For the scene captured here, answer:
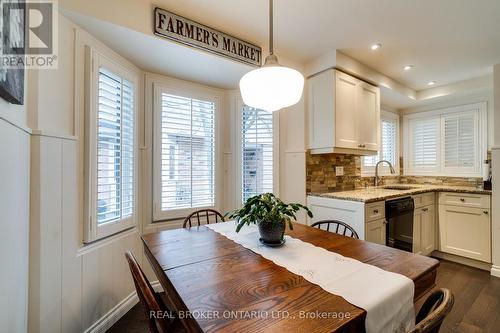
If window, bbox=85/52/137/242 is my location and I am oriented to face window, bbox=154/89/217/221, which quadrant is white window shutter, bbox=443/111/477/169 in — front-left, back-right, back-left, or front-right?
front-right

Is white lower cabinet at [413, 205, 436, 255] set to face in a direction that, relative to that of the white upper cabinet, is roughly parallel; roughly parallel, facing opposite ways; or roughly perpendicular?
roughly parallel

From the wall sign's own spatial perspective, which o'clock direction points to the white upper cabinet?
The white upper cabinet is roughly at 10 o'clock from the wall sign.

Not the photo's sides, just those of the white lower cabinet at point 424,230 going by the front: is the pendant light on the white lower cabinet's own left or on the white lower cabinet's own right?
on the white lower cabinet's own right

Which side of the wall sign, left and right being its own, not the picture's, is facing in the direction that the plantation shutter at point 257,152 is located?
left

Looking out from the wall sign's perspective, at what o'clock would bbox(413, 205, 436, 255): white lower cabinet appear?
The white lower cabinet is roughly at 10 o'clock from the wall sign.

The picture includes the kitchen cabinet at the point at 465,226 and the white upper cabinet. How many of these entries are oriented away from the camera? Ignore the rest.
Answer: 0

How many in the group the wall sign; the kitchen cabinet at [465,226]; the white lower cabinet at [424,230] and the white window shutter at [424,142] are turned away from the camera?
0

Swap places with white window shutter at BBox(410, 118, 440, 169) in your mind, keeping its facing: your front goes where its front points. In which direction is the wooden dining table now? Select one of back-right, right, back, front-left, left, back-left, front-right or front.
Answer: front

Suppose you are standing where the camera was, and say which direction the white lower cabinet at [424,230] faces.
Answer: facing the viewer and to the right of the viewer

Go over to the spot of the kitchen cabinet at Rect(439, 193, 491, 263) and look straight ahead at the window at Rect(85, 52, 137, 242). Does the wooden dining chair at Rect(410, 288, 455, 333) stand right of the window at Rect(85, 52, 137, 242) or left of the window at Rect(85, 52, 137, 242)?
left

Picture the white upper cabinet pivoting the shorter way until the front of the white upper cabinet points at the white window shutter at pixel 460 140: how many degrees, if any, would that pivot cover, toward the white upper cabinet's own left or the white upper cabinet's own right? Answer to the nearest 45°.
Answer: approximately 90° to the white upper cabinet's own left

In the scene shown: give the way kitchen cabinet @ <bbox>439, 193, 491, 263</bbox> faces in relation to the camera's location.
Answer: facing the viewer and to the left of the viewer

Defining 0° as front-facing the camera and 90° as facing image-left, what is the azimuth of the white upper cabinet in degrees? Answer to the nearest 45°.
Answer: approximately 315°

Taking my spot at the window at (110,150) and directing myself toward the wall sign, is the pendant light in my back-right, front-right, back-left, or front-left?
front-right

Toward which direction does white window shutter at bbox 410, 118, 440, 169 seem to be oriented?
toward the camera
